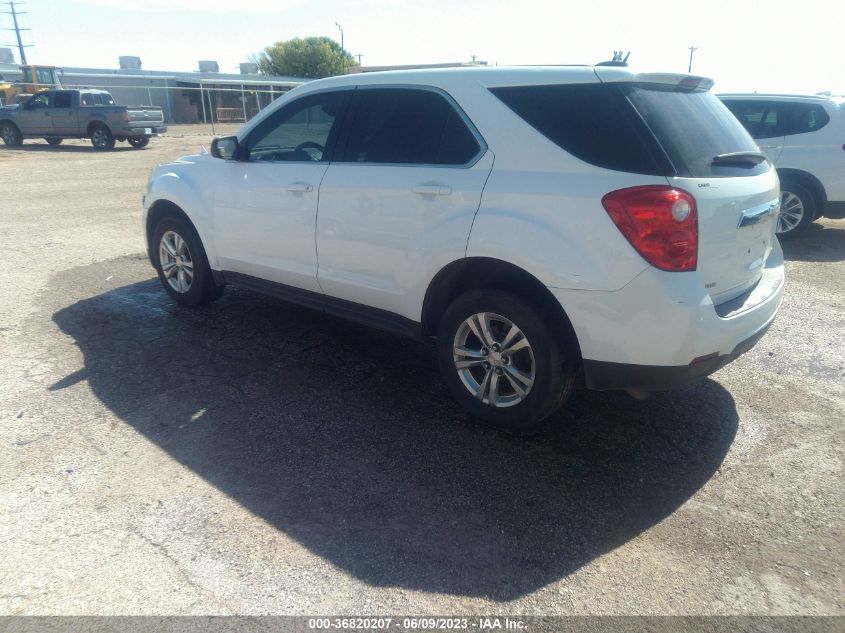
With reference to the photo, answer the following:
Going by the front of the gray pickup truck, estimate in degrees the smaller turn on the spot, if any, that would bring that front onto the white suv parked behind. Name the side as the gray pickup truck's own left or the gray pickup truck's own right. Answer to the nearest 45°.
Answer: approximately 135° to the gray pickup truck's own left

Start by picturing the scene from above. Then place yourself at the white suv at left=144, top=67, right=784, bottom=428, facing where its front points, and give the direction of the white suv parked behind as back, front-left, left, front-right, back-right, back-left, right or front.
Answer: right

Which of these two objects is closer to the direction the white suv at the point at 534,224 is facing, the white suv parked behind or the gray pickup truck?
the gray pickup truck

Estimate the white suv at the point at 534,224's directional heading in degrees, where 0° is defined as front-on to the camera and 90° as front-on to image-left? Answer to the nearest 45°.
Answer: approximately 135°

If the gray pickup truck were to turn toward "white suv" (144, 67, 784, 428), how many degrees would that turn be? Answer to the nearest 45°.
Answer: approximately 135° to its left

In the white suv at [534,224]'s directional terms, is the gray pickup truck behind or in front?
in front
